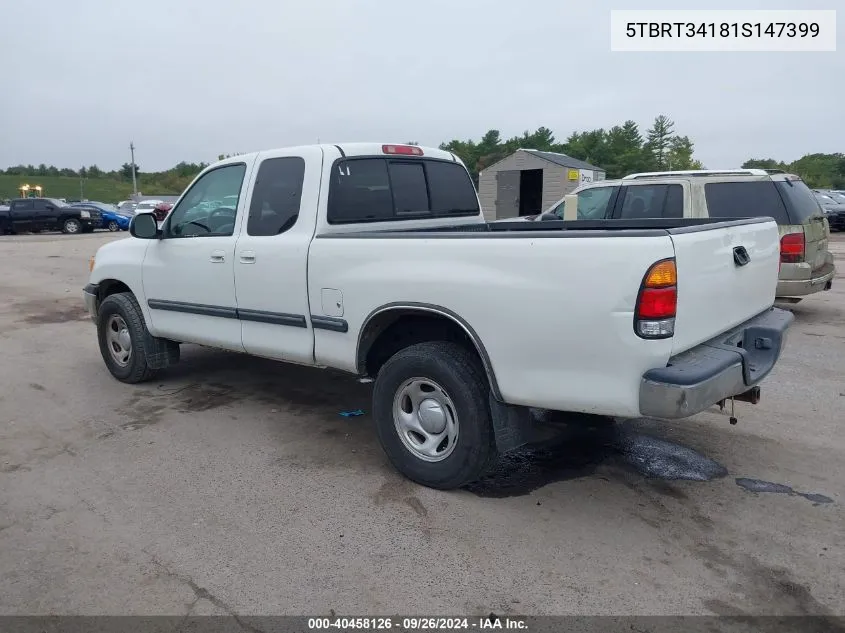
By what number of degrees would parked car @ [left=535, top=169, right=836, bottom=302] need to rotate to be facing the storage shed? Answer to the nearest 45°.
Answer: approximately 45° to its right

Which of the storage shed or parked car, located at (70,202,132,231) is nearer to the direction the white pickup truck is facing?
the parked car

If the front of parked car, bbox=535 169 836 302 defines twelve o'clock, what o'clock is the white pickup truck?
The white pickup truck is roughly at 8 o'clock from the parked car.

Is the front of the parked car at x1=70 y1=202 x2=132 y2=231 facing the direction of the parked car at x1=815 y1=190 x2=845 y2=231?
yes

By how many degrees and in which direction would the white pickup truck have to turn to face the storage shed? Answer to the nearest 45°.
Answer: approximately 45° to its right

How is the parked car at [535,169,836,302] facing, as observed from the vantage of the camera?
facing away from the viewer and to the left of the viewer

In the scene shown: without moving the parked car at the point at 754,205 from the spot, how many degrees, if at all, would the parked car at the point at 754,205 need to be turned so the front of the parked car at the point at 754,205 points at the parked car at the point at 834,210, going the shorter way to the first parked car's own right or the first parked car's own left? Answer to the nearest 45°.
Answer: approximately 45° to the first parked car's own right

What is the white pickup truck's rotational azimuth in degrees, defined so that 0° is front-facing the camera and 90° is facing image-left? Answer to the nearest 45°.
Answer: approximately 135°

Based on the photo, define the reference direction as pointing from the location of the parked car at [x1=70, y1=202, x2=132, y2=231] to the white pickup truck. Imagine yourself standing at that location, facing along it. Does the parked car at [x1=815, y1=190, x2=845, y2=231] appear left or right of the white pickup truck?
left

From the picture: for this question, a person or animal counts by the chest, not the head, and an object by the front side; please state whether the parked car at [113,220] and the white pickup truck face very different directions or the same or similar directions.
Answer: very different directions

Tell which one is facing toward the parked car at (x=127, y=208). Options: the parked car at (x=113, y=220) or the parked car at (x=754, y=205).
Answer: the parked car at (x=754, y=205)

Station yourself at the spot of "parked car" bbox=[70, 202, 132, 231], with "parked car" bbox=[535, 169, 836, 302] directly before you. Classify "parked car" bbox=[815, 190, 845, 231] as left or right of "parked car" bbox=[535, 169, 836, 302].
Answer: left

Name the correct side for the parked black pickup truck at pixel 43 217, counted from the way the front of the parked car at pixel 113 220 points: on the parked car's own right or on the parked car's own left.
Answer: on the parked car's own right
